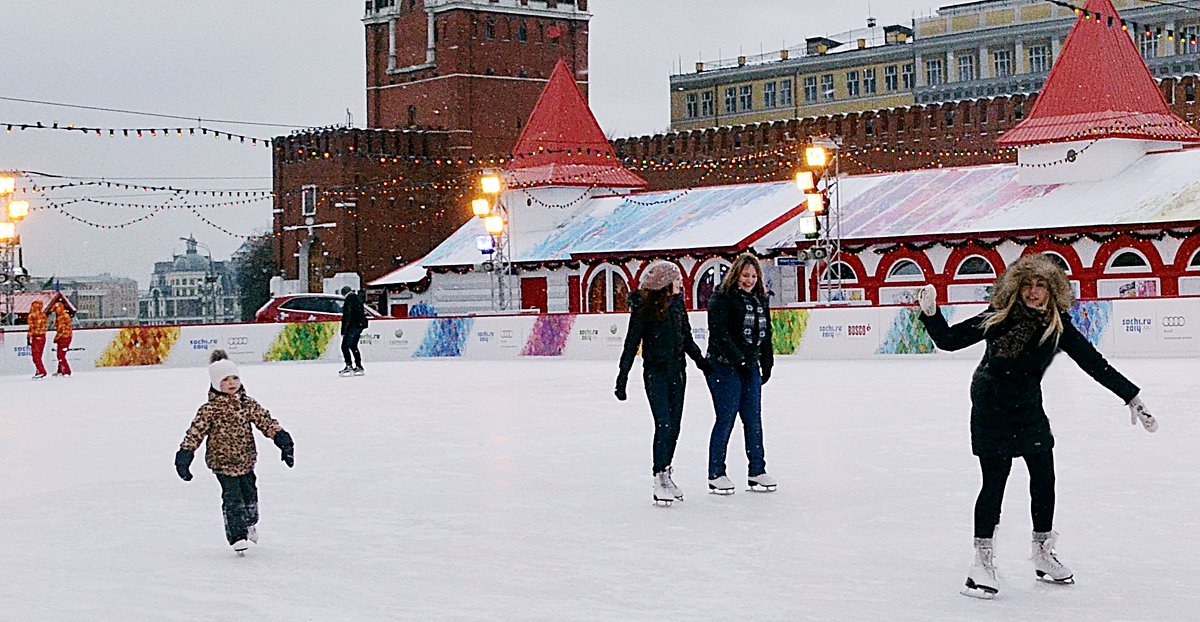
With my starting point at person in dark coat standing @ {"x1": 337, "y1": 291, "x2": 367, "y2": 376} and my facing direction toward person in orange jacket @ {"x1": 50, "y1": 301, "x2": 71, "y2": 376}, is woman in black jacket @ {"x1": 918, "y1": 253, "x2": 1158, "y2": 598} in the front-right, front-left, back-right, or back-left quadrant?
back-left

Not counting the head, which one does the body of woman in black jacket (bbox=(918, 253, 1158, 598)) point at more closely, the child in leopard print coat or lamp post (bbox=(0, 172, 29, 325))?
the child in leopard print coat

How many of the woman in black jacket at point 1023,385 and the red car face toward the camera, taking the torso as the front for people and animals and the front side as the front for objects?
1
